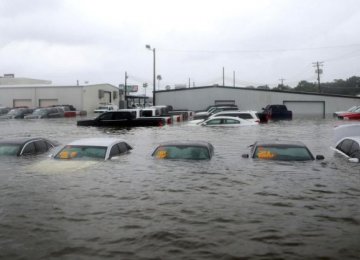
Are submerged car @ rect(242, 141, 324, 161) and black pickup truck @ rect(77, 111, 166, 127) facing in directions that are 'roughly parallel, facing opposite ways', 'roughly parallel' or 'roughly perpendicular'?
roughly perpendicular

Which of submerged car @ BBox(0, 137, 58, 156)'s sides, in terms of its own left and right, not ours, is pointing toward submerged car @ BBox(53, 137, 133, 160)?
left

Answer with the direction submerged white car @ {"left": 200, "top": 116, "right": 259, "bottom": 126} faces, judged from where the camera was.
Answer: facing to the left of the viewer

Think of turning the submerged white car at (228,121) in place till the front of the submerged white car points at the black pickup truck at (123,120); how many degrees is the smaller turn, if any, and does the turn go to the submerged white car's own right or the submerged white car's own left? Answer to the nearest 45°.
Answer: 0° — it already faces it

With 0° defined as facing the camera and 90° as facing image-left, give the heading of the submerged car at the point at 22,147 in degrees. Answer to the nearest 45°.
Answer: approximately 45°

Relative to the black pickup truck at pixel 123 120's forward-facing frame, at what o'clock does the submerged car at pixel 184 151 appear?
The submerged car is roughly at 9 o'clock from the black pickup truck.

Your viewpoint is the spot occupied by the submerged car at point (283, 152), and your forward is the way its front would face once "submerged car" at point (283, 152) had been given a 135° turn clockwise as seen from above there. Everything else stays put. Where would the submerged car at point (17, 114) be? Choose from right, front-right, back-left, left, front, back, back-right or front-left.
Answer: front

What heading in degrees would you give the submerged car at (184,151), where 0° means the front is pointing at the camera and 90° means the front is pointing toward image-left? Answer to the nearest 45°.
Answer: approximately 0°

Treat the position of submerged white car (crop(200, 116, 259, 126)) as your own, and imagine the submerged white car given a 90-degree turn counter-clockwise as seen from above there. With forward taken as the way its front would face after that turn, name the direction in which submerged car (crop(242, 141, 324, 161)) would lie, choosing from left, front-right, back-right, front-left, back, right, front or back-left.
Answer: front

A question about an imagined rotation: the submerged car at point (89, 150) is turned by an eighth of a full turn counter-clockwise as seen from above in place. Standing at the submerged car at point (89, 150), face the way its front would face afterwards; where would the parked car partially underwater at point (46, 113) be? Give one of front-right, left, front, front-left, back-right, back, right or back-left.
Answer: back

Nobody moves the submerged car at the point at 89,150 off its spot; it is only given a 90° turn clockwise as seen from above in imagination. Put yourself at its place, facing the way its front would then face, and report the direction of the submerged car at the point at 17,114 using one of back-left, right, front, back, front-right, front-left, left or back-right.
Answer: front-right

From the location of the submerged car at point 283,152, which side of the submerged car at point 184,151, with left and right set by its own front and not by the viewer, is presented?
left

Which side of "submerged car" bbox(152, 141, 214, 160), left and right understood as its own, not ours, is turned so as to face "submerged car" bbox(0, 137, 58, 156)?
right

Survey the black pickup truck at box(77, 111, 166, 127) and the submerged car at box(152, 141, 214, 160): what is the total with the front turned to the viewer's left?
1

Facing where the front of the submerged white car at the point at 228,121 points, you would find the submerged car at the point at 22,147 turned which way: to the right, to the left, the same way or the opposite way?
to the left

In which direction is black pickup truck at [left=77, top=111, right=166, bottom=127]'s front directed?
to the viewer's left

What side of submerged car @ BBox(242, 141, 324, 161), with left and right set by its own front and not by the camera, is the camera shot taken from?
front
